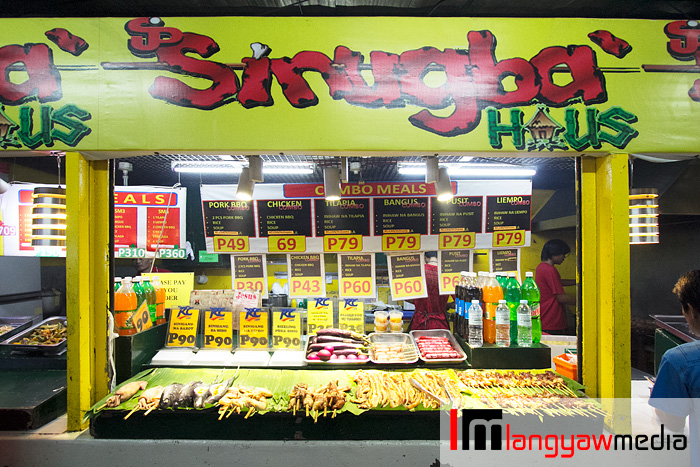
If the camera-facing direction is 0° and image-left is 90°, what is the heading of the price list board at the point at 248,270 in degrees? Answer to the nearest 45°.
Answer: approximately 0°

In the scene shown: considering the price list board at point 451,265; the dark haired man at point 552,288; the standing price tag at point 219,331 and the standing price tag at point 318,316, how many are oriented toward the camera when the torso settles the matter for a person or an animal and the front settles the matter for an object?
3

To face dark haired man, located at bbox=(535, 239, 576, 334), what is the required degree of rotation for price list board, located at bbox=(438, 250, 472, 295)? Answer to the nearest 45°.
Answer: approximately 135° to its left

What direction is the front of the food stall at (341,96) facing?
toward the camera

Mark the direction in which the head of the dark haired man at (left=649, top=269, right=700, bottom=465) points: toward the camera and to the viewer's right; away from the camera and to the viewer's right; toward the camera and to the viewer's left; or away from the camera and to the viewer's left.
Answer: away from the camera and to the viewer's left

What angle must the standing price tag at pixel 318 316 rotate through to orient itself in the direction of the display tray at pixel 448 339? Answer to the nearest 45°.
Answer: approximately 90° to its left

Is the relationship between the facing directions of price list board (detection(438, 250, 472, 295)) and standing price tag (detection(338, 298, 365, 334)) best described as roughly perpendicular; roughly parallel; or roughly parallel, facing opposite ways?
roughly parallel

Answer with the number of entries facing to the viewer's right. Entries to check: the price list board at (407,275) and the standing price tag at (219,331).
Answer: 0

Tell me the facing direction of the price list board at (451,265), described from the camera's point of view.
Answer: facing the viewer

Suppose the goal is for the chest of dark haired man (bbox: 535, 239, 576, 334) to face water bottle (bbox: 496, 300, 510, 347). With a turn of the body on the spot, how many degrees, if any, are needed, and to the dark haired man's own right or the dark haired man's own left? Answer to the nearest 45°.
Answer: approximately 90° to the dark haired man's own right

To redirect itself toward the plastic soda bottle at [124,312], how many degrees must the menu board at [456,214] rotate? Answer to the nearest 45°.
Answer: approximately 45° to its right

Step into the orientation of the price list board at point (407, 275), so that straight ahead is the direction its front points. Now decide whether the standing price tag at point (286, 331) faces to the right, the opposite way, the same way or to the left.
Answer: the same way

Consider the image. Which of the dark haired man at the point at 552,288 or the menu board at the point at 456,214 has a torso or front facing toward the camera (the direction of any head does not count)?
the menu board

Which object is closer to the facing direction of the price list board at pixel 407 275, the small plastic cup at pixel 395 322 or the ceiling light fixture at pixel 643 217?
the small plastic cup
